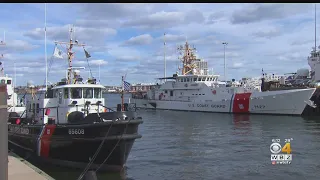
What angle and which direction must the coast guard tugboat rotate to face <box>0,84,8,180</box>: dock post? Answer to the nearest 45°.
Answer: approximately 45° to its right
